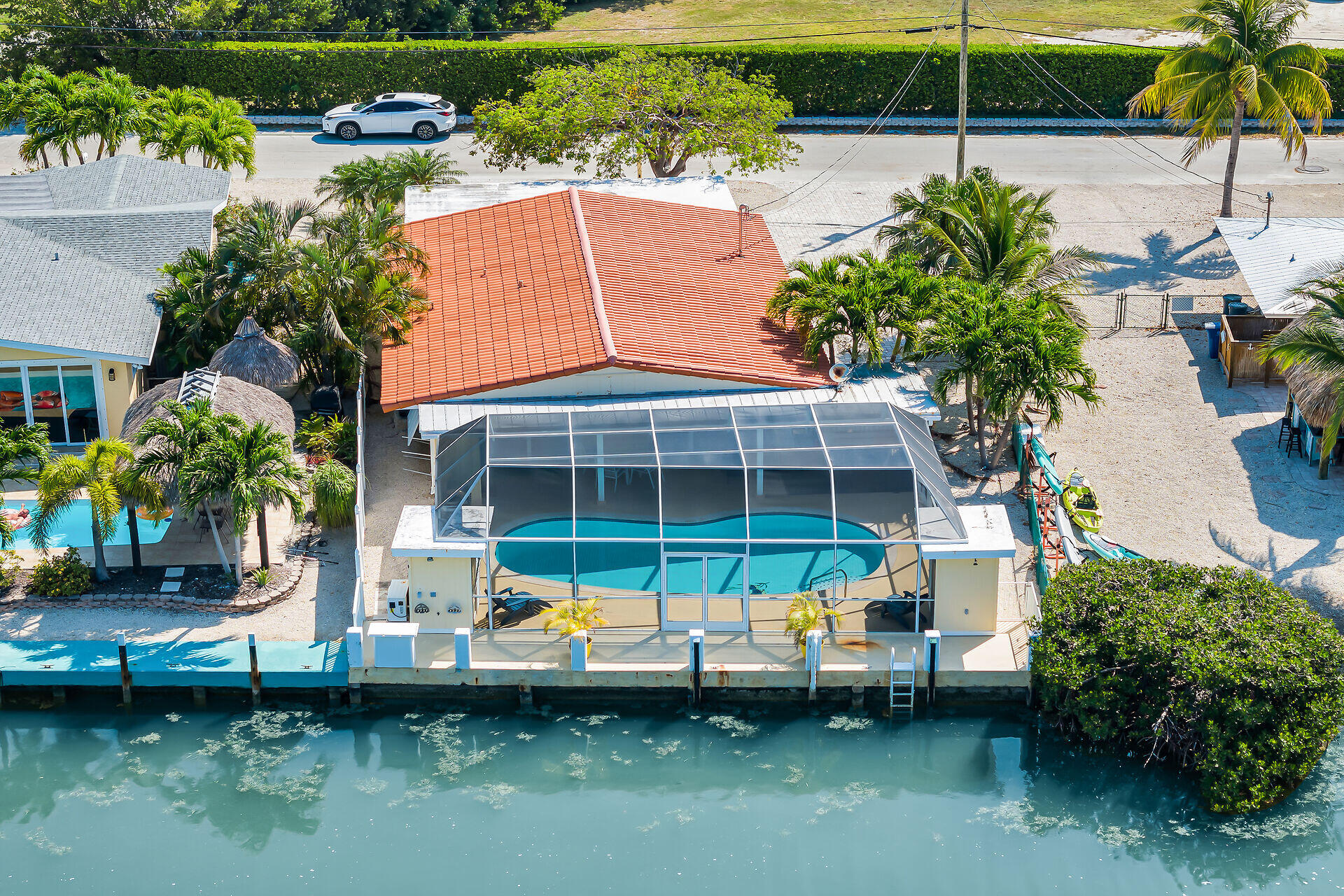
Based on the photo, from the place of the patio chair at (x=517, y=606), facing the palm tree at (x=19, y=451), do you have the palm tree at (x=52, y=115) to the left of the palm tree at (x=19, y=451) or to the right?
right

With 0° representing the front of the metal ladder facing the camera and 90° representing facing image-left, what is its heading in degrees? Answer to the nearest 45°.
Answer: approximately 0°

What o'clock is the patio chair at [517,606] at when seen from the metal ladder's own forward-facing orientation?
The patio chair is roughly at 3 o'clock from the metal ladder.

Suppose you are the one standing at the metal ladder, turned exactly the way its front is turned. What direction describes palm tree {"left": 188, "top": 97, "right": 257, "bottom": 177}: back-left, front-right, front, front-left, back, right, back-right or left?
back-right

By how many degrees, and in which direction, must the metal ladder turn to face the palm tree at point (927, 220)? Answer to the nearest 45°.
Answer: approximately 180°

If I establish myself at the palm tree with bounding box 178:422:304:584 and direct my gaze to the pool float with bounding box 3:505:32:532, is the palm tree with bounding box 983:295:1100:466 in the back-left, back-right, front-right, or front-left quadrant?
back-right

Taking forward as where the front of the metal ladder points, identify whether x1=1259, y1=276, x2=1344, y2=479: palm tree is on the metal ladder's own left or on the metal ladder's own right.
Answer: on the metal ladder's own left
